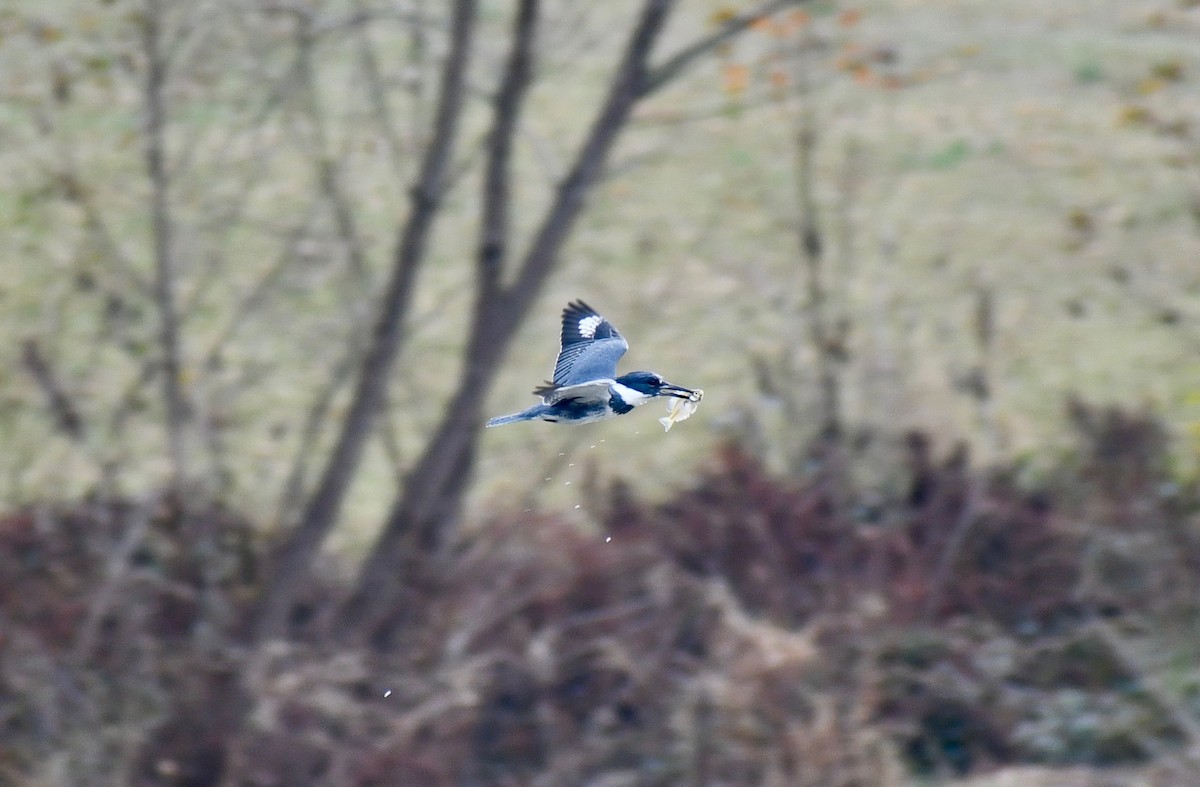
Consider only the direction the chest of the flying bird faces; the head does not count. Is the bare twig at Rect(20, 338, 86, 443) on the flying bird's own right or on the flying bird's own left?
on the flying bird's own left

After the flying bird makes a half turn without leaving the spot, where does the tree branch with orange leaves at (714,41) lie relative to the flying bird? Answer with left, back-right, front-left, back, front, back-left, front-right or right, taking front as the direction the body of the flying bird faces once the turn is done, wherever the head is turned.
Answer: right

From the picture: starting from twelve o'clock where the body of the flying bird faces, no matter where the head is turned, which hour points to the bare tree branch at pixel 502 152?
The bare tree branch is roughly at 9 o'clock from the flying bird.

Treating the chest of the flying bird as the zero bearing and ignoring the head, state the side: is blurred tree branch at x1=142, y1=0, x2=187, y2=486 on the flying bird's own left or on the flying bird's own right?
on the flying bird's own left

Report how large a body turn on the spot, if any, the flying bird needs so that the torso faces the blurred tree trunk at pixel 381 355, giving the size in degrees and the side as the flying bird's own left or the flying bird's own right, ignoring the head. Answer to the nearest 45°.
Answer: approximately 90° to the flying bird's own left

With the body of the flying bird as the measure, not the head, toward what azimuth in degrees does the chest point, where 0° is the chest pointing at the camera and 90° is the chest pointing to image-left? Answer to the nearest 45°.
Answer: approximately 270°
